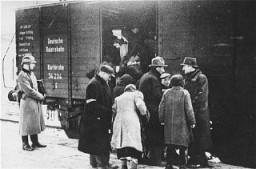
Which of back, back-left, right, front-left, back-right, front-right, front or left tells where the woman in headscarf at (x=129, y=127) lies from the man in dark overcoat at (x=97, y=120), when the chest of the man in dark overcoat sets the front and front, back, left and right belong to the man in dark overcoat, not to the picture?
front-right

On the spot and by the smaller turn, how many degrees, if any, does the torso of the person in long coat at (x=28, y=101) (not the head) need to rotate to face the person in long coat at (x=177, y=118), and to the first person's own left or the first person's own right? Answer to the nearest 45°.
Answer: approximately 45° to the first person's own right

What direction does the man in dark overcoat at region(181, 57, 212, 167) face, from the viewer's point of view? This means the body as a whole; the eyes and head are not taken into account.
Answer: to the viewer's left

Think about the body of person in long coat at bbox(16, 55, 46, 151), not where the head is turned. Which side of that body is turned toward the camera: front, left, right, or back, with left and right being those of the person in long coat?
right

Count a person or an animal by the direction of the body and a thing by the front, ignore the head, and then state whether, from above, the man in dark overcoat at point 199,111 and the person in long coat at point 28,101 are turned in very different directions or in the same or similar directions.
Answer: very different directions

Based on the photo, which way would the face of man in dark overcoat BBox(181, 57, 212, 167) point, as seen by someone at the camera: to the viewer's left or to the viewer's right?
to the viewer's left

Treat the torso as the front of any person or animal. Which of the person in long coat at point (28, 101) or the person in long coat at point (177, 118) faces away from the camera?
the person in long coat at point (177, 118)

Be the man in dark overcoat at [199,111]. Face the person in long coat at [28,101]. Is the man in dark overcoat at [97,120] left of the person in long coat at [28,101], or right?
left

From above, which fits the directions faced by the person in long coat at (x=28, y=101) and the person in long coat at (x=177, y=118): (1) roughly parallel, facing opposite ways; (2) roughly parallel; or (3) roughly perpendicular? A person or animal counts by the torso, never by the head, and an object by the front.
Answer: roughly perpendicular

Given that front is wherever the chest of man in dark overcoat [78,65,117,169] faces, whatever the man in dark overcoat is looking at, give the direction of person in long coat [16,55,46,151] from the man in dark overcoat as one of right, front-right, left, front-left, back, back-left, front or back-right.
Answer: back-left

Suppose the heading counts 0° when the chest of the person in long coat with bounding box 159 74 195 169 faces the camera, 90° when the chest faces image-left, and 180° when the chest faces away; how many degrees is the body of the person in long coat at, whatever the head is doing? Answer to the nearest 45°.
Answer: approximately 180°
